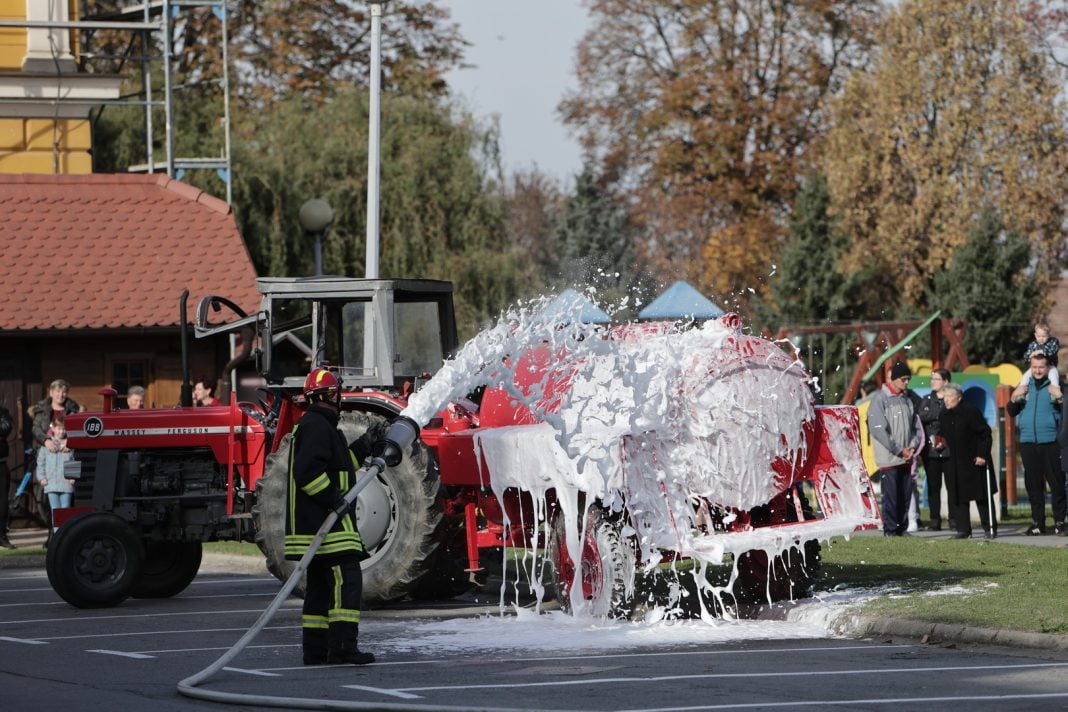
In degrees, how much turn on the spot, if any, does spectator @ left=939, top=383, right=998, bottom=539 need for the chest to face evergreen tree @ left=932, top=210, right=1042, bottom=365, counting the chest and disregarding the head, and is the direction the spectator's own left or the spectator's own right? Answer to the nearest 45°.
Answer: approximately 135° to the spectator's own right

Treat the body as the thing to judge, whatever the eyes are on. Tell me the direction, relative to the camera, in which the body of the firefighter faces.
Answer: to the viewer's right

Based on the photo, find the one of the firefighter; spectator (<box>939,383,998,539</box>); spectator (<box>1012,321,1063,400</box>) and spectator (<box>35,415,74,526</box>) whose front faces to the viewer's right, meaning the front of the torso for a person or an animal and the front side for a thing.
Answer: the firefighter

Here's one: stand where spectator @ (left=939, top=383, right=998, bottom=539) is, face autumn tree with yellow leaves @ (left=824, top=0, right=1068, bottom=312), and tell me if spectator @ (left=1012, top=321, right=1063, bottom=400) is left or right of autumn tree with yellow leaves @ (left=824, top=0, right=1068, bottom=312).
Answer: right

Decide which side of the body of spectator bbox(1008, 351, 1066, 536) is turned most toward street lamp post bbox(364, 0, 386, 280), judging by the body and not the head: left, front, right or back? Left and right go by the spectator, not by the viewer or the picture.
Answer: right

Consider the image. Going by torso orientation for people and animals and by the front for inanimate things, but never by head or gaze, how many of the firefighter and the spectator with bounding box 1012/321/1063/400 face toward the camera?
1

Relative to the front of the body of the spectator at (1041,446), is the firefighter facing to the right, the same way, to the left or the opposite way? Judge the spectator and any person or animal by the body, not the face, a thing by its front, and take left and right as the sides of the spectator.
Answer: to the left

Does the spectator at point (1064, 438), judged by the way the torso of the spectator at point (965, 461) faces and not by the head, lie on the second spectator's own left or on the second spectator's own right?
on the second spectator's own left

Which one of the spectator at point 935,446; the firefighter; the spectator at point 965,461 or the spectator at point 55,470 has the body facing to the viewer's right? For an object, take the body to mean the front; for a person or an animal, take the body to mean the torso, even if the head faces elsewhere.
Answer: the firefighter

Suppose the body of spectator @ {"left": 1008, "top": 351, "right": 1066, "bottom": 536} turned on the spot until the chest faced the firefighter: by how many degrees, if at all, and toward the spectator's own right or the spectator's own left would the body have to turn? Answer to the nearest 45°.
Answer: approximately 45° to the spectator's own right

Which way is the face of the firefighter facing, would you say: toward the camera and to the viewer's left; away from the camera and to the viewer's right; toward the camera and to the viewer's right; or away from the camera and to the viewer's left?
away from the camera and to the viewer's right
